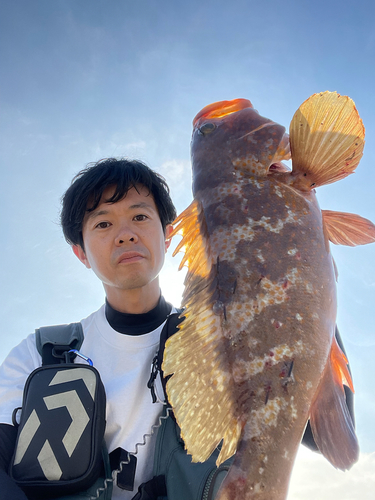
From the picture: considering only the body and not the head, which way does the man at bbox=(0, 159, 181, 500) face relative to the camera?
toward the camera
